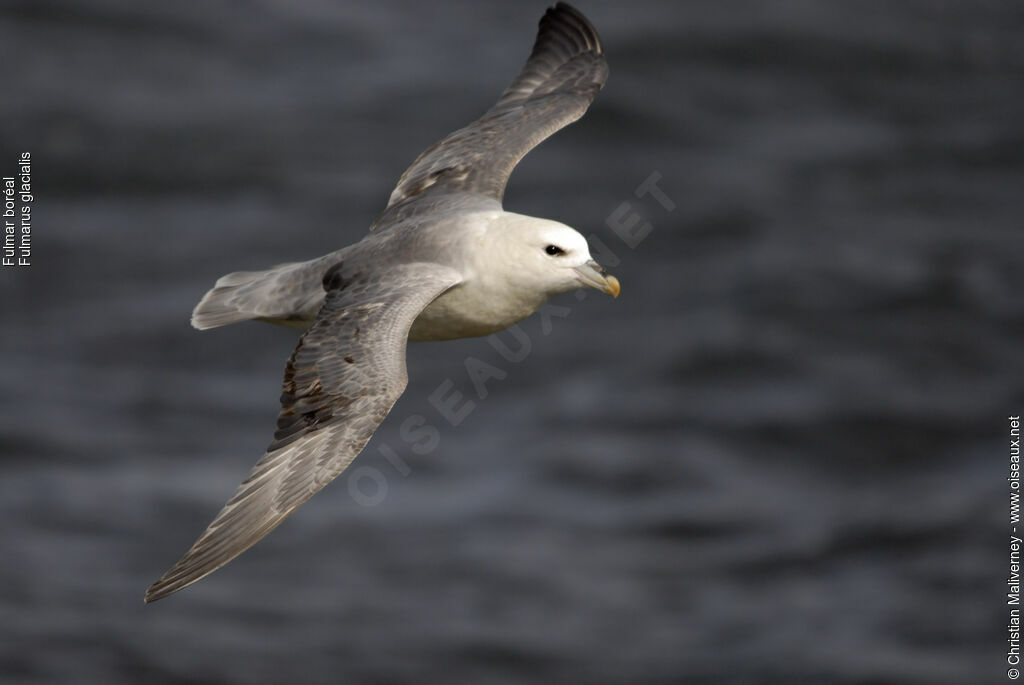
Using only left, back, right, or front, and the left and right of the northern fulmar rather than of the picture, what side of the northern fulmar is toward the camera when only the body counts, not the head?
right
